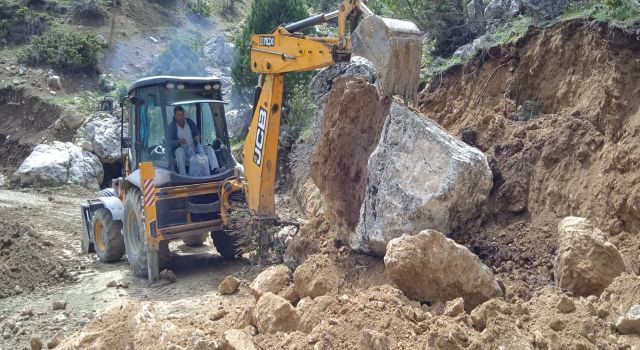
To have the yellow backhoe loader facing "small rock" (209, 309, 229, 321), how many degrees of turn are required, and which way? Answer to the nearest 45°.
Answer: approximately 135° to its left

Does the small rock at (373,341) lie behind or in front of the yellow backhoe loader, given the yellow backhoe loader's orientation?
behind

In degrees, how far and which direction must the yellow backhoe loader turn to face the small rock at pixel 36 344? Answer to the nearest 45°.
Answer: approximately 90° to its left

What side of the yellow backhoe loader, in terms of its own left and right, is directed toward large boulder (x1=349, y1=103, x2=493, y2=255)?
back

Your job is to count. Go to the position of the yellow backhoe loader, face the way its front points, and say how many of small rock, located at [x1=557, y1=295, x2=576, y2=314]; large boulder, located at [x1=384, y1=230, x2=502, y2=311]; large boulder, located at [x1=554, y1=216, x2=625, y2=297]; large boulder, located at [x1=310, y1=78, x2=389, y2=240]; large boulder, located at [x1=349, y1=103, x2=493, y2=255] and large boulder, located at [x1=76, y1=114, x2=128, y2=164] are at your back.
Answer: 5

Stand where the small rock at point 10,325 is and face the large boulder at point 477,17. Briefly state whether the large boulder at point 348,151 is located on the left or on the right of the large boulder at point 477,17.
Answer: right

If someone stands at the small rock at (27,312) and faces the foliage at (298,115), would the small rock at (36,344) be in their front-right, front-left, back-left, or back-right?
back-right

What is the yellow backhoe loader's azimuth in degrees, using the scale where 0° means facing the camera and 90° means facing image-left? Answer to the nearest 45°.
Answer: approximately 135°

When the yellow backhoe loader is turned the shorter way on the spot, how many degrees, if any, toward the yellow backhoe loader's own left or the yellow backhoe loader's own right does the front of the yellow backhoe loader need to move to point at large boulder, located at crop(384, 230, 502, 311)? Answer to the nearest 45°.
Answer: approximately 180°

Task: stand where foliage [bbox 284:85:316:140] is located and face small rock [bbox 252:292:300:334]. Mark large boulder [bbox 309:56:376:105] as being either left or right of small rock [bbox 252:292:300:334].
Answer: left

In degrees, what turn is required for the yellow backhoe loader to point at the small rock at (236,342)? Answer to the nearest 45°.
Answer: approximately 135° to its left
